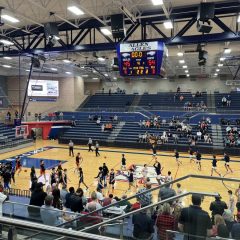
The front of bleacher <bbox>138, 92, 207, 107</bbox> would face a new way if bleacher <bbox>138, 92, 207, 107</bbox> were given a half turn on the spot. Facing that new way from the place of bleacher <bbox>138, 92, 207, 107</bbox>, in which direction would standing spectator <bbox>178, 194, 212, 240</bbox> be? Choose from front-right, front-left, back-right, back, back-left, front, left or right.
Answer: back

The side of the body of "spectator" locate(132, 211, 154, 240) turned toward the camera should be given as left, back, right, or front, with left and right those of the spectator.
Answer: back

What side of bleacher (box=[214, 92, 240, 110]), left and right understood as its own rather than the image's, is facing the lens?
front

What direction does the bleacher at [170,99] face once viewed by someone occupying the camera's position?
facing the viewer

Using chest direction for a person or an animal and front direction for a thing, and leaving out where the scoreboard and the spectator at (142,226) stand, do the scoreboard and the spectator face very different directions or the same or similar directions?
very different directions

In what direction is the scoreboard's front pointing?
toward the camera

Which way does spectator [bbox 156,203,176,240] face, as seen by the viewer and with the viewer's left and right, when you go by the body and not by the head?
facing away from the viewer

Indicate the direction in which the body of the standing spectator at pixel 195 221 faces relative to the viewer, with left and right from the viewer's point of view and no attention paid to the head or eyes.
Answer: facing away from the viewer

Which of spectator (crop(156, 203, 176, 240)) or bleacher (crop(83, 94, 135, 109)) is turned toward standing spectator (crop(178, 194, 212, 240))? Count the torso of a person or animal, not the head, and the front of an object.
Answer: the bleacher

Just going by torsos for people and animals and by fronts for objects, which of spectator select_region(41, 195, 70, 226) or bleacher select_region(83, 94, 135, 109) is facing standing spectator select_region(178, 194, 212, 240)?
the bleacher

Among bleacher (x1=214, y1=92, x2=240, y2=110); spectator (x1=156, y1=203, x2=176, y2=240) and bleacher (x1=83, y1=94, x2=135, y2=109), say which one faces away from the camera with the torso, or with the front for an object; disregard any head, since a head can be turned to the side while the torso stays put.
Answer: the spectator

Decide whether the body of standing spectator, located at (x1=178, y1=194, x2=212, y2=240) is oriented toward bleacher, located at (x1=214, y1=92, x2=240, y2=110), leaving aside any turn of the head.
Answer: yes

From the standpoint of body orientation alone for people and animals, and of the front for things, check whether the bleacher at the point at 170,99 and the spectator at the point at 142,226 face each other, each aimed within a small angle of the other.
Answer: yes

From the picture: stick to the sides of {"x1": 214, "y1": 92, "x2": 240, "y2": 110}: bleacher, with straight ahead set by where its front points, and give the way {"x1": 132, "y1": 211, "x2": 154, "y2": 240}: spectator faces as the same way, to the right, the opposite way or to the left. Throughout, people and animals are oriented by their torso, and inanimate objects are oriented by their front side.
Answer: the opposite way

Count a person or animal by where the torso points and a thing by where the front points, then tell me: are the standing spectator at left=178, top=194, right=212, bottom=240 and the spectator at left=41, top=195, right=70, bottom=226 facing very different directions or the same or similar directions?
same or similar directions
